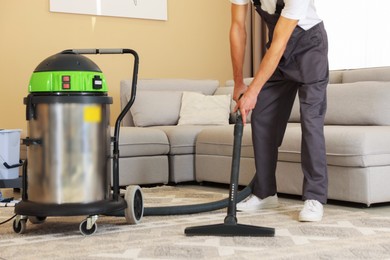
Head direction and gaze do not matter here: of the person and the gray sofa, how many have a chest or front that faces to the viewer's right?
0

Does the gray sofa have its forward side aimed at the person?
yes

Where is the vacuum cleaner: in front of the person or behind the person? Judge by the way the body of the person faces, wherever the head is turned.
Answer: in front

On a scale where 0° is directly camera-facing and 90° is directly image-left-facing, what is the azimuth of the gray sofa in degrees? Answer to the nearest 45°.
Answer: approximately 0°

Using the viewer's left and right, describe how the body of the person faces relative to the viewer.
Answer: facing the viewer and to the left of the viewer

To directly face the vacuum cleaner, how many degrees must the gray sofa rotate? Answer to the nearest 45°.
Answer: approximately 45° to its right

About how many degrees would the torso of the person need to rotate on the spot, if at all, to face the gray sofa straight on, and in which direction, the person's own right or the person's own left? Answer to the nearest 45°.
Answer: approximately 135° to the person's own right
